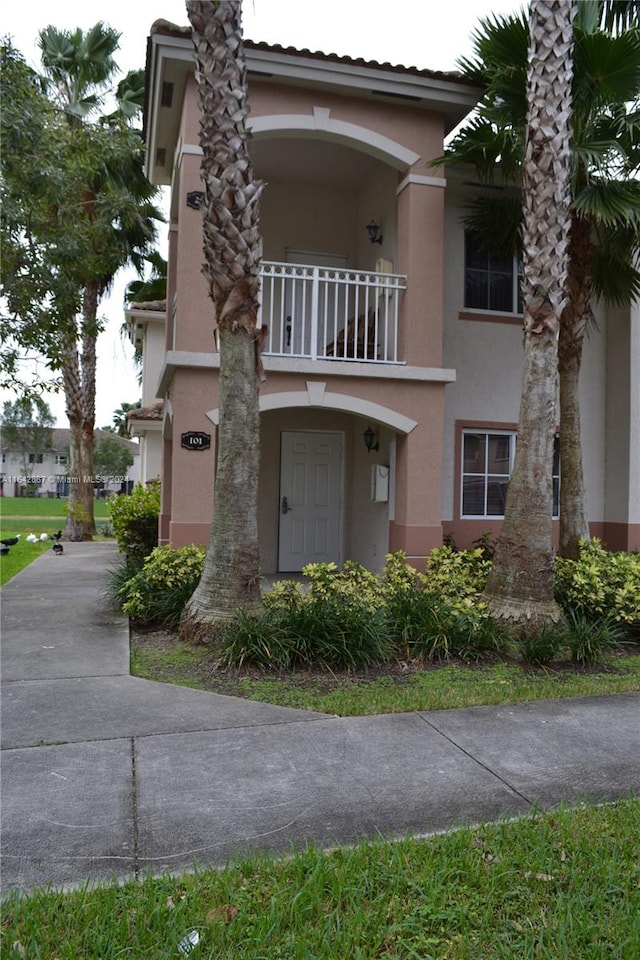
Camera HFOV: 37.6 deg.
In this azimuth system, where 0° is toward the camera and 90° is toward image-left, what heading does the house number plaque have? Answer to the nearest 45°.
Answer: approximately 0°

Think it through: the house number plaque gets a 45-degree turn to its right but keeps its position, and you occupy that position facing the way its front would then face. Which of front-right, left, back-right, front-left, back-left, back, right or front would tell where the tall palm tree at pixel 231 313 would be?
front-left

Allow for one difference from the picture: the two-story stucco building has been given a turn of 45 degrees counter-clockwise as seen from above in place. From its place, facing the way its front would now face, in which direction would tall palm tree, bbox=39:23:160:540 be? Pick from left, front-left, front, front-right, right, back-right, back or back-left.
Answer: back

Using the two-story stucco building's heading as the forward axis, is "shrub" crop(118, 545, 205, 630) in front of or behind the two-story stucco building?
in front

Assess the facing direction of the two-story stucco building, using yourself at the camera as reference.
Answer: facing the viewer

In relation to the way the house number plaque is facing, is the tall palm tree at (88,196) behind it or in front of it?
behind

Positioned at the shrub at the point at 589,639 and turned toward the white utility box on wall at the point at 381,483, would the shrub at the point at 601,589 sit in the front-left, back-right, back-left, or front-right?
front-right

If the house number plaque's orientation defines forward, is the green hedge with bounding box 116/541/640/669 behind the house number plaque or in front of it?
in front
